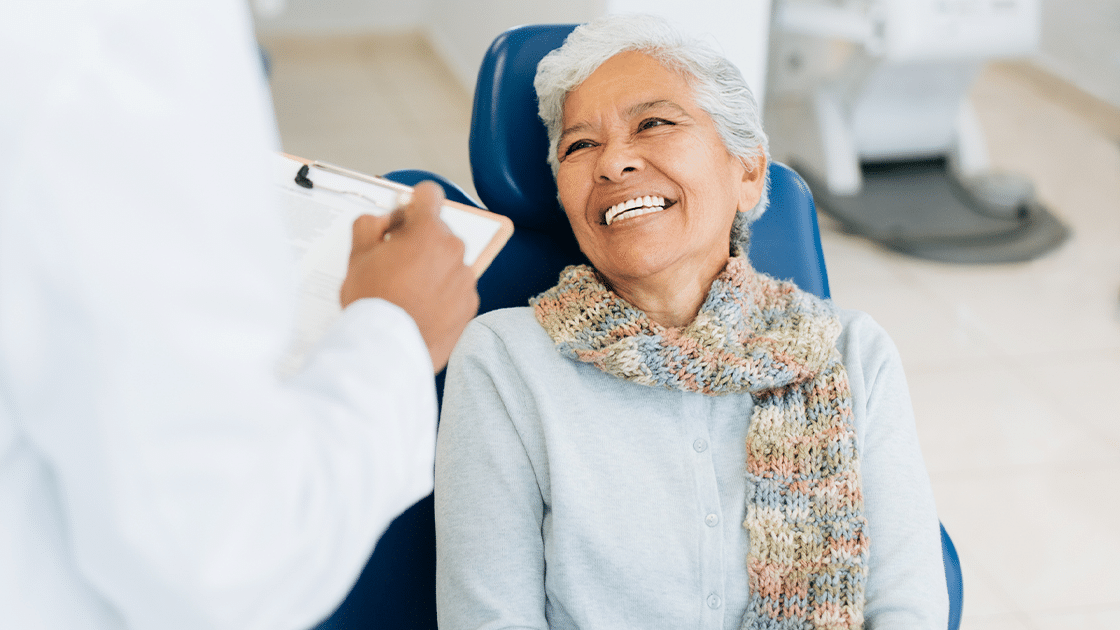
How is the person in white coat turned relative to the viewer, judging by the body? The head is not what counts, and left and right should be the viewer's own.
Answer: facing away from the viewer and to the right of the viewer

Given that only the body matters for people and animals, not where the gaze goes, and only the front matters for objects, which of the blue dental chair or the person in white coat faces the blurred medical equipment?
the person in white coat

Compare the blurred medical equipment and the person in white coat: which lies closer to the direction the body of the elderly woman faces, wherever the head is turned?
the person in white coat

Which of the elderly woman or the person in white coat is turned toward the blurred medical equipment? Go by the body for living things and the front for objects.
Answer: the person in white coat

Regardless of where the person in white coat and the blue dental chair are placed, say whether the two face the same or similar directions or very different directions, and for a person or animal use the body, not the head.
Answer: very different directions

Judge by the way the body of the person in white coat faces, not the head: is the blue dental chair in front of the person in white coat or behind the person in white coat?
in front

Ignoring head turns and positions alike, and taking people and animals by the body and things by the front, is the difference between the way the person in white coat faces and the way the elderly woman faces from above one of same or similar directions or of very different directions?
very different directions

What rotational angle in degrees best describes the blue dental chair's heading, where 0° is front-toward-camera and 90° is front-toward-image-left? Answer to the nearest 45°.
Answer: approximately 0°

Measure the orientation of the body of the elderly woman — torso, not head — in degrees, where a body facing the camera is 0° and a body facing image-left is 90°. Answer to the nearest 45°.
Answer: approximately 0°

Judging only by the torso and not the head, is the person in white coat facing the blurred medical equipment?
yes

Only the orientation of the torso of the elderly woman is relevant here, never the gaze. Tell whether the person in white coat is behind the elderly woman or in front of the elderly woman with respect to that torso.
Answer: in front
